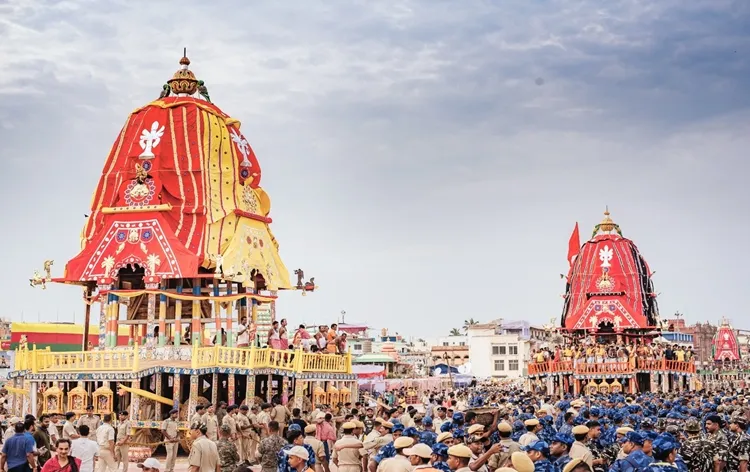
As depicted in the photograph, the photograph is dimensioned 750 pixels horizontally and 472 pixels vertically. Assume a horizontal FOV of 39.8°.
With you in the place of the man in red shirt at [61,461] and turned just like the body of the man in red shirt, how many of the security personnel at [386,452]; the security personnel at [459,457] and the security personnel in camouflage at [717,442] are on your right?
0

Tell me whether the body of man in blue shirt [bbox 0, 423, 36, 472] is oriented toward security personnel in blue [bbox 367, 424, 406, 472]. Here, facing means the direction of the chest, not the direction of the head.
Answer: no

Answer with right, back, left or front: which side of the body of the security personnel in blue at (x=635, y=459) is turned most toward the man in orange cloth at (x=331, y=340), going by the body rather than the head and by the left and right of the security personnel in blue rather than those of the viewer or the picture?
front

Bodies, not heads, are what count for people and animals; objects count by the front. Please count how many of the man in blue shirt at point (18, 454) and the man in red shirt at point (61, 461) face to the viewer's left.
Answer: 0

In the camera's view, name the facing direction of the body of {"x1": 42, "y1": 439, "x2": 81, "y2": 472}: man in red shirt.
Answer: toward the camera
